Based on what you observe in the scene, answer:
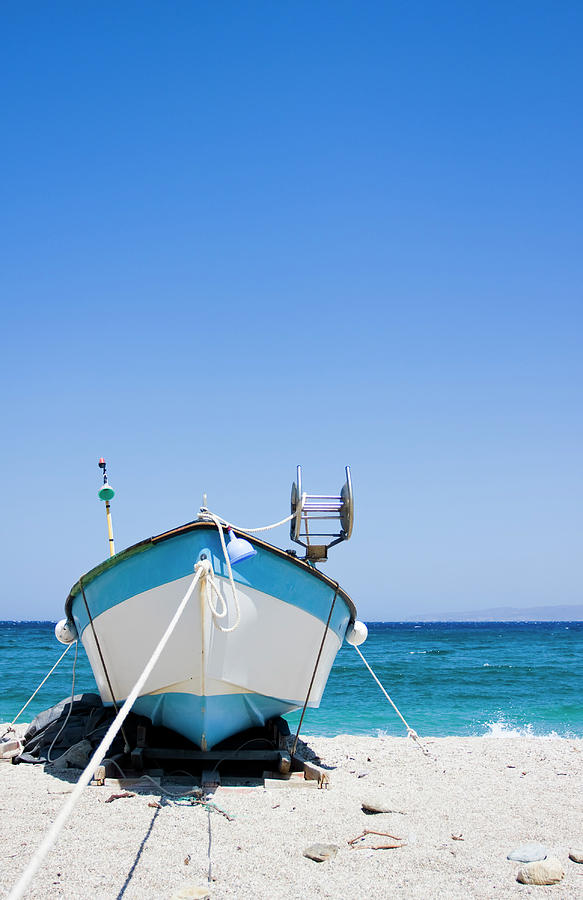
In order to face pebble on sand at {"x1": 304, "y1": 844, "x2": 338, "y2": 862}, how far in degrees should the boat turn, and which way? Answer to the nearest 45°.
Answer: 0° — it already faces it

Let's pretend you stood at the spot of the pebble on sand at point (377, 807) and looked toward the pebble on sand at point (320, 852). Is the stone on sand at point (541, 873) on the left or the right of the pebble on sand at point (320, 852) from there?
left

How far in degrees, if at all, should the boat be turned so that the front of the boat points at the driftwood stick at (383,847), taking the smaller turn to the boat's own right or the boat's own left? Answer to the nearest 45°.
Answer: approximately 45° to the boat's own left

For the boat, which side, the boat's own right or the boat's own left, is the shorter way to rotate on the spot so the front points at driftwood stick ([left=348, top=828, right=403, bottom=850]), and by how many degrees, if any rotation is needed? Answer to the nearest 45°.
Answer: approximately 45° to the boat's own left

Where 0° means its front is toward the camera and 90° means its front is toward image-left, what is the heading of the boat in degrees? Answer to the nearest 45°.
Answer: approximately 0°

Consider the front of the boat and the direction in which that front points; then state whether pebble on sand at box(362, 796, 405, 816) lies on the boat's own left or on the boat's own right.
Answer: on the boat's own left

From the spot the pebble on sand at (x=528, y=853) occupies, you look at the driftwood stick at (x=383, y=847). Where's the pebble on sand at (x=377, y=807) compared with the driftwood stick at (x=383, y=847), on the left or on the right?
right

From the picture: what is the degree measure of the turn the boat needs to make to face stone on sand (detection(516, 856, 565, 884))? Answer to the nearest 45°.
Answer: approximately 45° to its left
